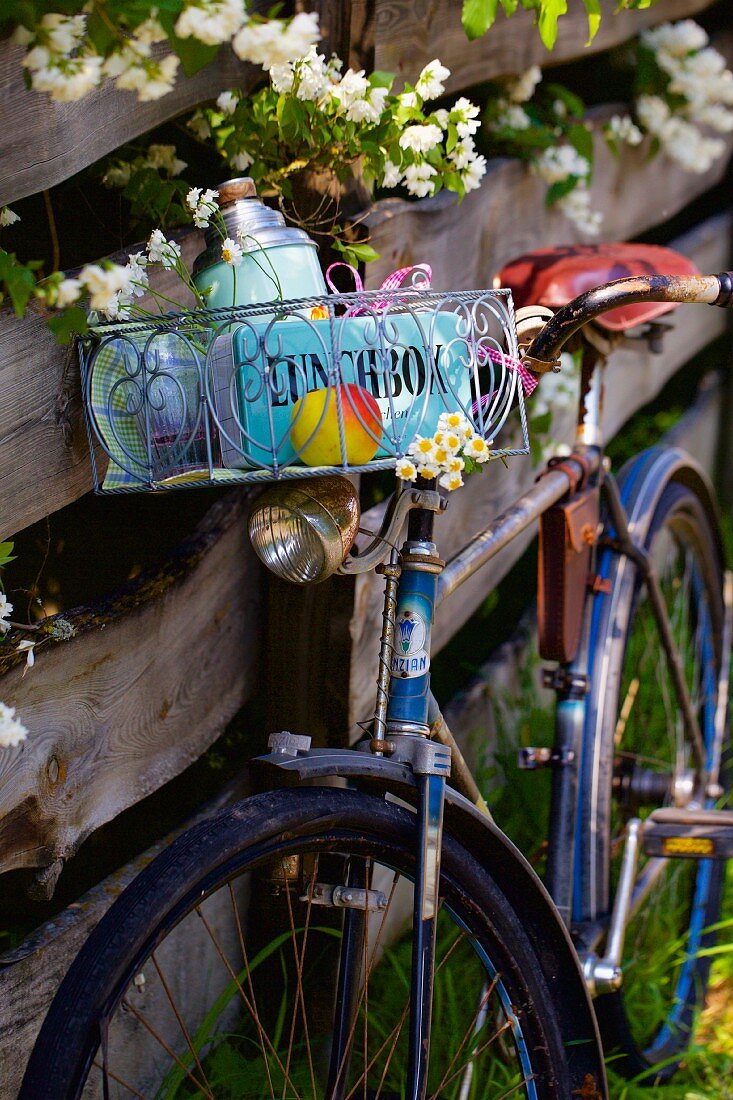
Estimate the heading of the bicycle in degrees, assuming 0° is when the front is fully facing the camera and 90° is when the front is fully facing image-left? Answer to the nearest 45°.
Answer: approximately 45°
